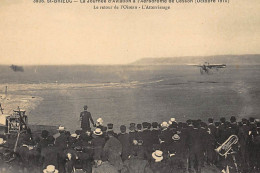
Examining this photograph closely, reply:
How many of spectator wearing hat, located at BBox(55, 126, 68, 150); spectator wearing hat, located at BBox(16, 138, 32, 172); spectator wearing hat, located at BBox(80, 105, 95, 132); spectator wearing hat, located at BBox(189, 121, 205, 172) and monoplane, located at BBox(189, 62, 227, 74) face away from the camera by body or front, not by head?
4

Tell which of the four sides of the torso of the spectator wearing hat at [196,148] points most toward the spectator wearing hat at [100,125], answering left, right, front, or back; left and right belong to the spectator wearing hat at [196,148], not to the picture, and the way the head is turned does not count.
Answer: left

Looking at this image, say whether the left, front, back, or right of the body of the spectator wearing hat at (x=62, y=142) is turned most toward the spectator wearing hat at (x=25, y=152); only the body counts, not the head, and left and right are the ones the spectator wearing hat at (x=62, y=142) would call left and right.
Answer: left

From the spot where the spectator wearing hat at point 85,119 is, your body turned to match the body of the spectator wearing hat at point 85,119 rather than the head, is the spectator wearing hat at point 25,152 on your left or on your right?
on your left

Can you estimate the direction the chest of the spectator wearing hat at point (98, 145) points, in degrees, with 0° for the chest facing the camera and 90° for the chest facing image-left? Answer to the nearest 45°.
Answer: approximately 180°

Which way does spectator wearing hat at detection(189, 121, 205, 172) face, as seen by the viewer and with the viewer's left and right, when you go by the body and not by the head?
facing away from the viewer

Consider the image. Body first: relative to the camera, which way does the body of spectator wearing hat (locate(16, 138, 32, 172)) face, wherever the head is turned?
away from the camera

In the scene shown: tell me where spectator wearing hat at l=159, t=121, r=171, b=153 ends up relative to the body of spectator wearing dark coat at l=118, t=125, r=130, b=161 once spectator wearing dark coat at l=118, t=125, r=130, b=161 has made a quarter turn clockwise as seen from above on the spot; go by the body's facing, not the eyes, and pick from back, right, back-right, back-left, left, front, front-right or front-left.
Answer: front

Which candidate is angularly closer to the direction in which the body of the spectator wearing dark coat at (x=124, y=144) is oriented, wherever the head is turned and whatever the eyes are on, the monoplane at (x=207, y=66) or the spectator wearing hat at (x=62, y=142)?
the monoplane

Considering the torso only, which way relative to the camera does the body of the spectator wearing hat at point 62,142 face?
away from the camera

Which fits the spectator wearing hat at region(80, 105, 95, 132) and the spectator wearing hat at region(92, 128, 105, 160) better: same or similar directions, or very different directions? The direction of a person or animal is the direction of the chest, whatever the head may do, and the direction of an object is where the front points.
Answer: same or similar directions

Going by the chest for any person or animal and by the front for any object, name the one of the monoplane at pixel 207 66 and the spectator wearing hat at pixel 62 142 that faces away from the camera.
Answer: the spectator wearing hat

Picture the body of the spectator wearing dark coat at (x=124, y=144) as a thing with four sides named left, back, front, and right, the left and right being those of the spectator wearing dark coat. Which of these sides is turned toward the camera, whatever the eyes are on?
back

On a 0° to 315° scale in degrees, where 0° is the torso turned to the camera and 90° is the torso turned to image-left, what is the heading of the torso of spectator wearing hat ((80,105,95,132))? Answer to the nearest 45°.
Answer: approximately 180°
